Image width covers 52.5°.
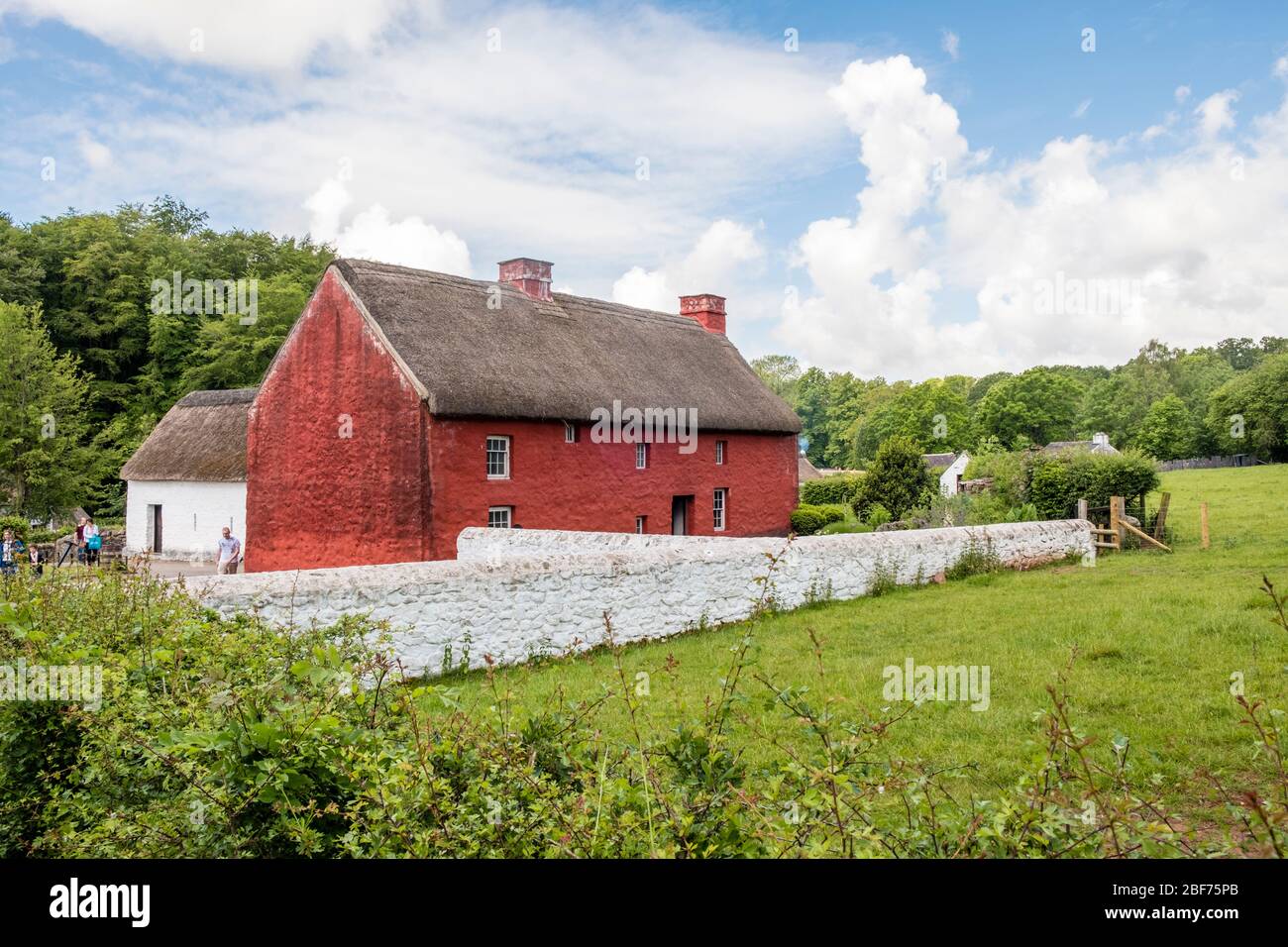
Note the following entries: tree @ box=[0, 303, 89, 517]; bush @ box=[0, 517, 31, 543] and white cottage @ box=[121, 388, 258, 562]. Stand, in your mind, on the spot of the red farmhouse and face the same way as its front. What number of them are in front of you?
0

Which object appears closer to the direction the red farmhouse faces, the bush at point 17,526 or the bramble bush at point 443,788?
the bramble bush

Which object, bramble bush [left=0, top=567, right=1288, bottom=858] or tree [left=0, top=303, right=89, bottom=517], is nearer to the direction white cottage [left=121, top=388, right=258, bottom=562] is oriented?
the bramble bush

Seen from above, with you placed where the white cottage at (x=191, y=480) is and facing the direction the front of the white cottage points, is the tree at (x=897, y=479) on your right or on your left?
on your left

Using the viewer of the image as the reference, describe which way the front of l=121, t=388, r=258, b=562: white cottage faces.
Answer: facing the viewer

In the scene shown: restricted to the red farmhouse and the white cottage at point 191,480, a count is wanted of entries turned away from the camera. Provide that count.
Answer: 0

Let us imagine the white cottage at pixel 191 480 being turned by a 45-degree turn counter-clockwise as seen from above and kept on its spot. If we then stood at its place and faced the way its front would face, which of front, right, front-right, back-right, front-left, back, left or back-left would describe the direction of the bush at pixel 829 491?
front-left

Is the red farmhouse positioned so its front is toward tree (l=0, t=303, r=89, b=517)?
no

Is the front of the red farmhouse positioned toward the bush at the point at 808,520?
no

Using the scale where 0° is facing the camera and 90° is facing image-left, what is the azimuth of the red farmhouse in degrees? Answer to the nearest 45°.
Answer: approximately 315°

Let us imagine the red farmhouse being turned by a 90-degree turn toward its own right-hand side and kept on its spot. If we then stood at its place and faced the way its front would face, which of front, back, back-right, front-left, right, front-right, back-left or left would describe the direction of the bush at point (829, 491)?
back

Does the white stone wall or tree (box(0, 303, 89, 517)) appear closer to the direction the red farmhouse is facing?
the white stone wall

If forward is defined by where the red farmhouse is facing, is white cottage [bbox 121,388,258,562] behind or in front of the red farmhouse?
behind

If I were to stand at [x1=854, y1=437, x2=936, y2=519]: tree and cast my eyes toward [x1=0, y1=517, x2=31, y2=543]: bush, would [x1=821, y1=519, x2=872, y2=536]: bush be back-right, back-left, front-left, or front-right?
front-left

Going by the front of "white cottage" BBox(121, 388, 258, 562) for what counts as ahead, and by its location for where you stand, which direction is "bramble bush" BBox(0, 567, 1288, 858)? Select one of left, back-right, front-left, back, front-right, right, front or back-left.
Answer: front

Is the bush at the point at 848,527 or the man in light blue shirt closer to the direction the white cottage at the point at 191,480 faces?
the man in light blue shirt
